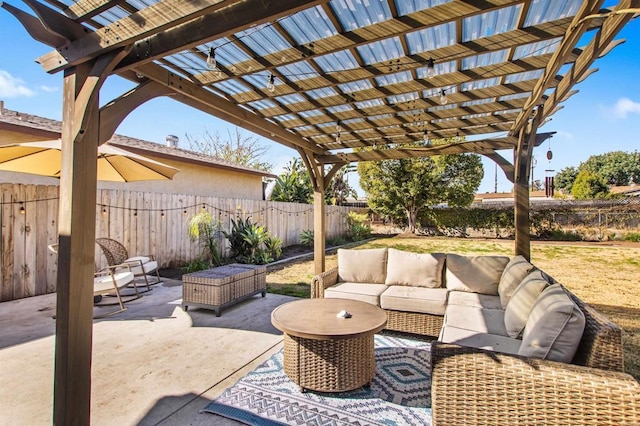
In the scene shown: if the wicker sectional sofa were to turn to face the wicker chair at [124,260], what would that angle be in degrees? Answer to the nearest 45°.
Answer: approximately 45° to its right

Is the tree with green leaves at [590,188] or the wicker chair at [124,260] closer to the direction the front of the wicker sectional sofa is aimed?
the wicker chair

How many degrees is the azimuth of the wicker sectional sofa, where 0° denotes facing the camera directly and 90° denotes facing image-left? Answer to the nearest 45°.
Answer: approximately 45°

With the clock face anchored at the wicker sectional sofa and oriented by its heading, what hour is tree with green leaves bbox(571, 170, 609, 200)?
The tree with green leaves is roughly at 5 o'clock from the wicker sectional sofa.

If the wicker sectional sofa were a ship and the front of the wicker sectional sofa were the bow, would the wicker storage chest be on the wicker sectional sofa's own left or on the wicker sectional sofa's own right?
on the wicker sectional sofa's own right

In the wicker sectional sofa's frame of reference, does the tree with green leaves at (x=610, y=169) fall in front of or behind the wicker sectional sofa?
behind

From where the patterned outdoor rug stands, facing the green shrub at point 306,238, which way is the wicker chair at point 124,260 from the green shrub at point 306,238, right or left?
left

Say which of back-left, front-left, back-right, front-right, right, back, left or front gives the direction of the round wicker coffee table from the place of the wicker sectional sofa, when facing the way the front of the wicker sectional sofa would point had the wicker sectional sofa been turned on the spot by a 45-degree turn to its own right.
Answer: front

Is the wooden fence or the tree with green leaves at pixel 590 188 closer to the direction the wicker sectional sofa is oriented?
the wooden fence

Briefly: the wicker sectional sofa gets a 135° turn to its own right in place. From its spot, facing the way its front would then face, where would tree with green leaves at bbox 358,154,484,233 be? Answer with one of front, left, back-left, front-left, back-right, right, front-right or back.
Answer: front
